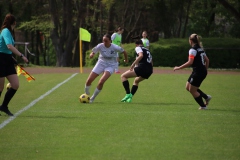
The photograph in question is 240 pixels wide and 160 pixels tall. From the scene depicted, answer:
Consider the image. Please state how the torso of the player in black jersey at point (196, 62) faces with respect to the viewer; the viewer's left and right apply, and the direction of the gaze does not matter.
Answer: facing away from the viewer and to the left of the viewer

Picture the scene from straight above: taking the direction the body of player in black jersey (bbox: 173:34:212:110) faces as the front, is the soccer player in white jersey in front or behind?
in front

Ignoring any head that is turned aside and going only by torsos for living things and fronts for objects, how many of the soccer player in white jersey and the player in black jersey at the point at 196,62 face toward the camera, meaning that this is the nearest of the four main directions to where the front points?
1

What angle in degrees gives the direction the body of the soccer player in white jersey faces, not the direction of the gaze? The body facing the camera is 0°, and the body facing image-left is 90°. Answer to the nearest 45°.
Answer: approximately 0°
